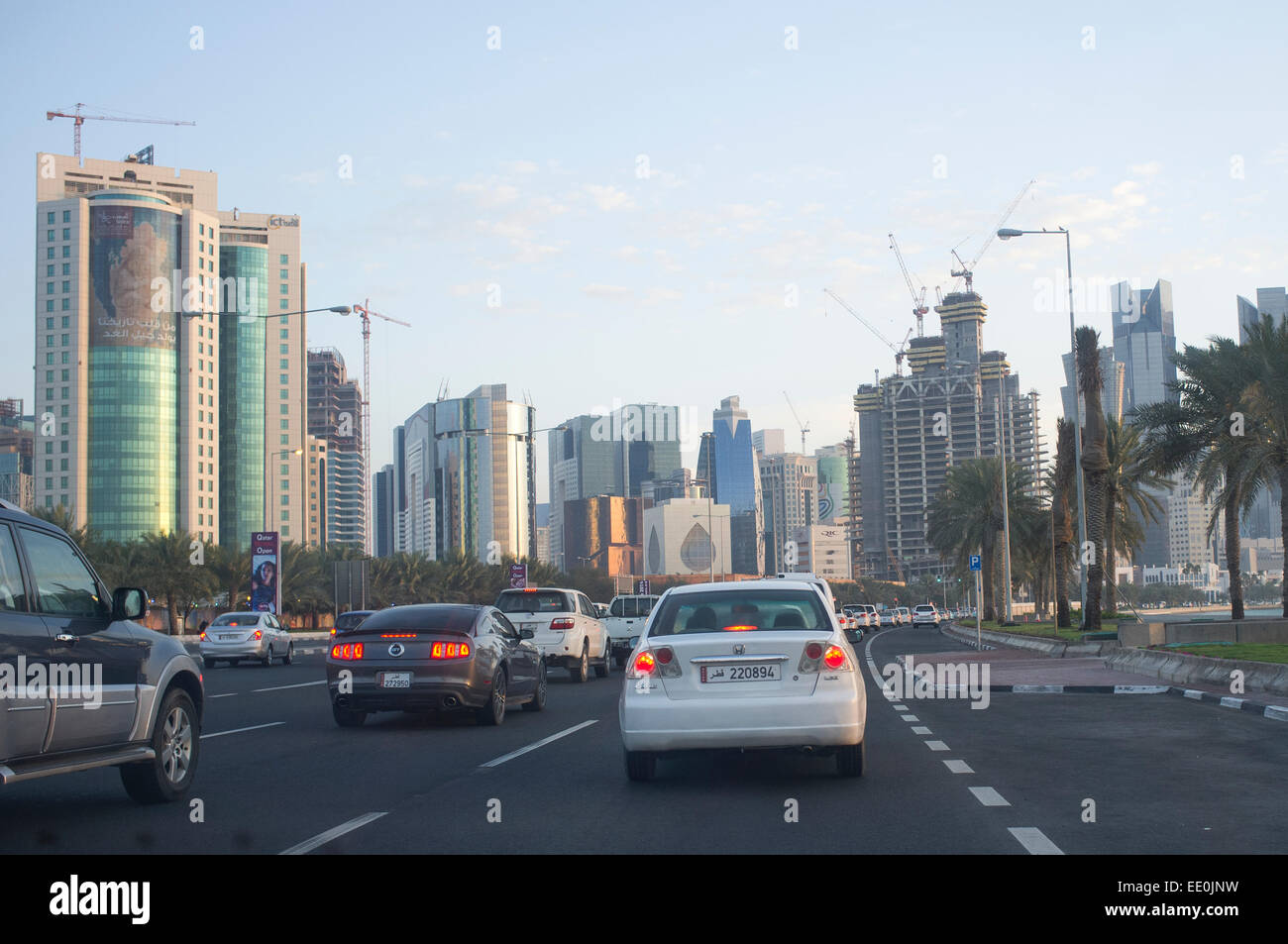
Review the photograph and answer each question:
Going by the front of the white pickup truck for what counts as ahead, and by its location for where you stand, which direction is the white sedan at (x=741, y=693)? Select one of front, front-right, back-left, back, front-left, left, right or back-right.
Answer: back

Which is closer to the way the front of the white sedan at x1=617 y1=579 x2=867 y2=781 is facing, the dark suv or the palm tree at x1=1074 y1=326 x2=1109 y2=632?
the palm tree

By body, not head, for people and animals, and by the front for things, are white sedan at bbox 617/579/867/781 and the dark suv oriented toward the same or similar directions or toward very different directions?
same or similar directions

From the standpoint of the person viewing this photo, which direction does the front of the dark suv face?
facing away from the viewer and to the right of the viewer

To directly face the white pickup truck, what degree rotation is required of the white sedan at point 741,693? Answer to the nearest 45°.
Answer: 0° — it already faces it

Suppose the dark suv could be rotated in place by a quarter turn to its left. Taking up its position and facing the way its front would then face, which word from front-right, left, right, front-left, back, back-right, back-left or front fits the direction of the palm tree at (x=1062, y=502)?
right

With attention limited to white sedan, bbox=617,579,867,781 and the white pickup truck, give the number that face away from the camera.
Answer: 2

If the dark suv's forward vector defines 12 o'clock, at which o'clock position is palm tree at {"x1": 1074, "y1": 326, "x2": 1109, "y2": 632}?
The palm tree is roughly at 12 o'clock from the dark suv.

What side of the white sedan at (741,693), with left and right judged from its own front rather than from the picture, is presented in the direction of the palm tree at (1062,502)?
front

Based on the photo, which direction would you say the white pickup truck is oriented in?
away from the camera

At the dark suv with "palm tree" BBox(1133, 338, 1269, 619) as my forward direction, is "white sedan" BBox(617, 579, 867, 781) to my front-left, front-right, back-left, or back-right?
front-right

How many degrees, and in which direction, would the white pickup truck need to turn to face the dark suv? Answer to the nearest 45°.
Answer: approximately 180°

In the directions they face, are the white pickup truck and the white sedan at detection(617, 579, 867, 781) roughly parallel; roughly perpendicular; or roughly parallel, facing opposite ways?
roughly parallel

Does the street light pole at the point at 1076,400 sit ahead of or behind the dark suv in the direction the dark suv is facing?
ahead

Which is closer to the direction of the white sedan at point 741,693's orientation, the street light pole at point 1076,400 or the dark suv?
the street light pole

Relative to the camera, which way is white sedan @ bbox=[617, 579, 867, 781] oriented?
away from the camera

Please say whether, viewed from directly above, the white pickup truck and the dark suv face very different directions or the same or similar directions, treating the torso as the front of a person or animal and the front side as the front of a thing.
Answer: same or similar directions
